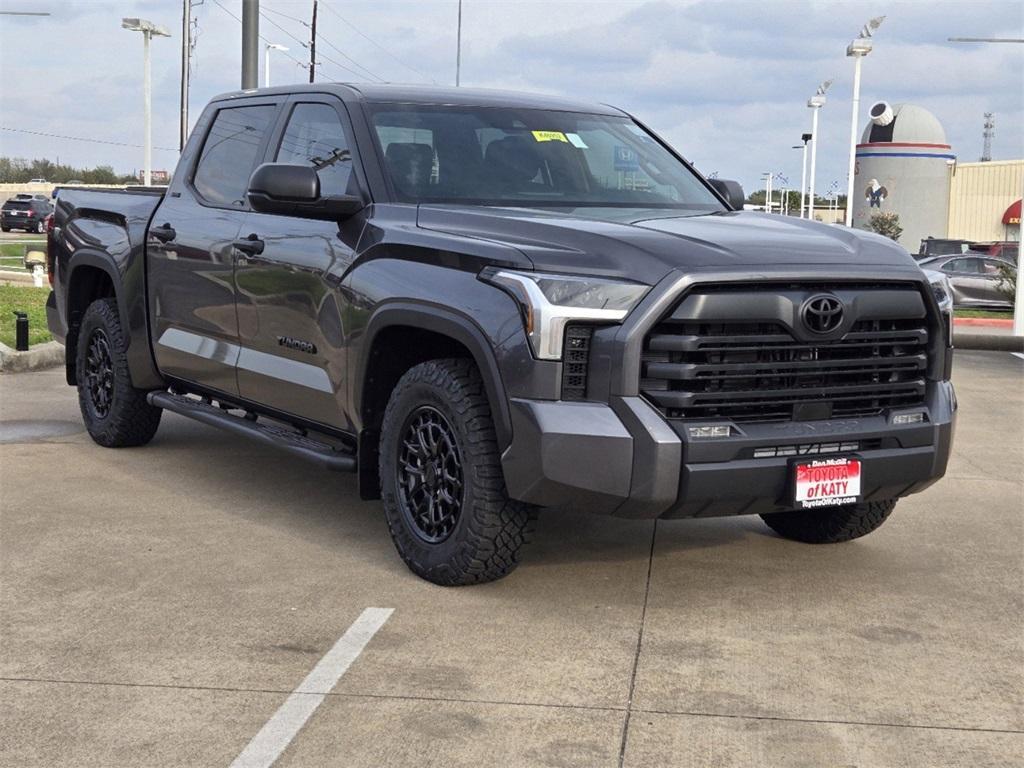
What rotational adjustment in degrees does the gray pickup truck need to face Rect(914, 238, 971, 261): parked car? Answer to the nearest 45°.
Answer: approximately 135° to its left

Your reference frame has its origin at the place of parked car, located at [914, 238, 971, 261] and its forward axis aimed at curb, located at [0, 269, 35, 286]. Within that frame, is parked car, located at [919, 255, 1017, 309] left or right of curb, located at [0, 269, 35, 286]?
left

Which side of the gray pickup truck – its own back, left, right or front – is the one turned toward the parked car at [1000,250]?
left

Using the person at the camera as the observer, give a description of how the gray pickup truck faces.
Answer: facing the viewer and to the right of the viewer

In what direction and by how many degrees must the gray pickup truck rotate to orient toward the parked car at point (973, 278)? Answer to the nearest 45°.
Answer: approximately 135° to its left

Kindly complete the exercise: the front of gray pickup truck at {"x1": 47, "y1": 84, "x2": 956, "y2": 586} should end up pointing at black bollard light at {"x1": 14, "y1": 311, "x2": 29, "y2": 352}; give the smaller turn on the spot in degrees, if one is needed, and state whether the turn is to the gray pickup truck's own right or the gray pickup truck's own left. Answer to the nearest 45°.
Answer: approximately 180°

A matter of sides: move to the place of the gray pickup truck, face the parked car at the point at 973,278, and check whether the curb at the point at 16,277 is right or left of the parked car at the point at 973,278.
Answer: left

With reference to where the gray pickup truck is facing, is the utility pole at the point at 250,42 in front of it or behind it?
behind

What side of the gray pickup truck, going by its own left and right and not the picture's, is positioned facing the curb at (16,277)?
back
